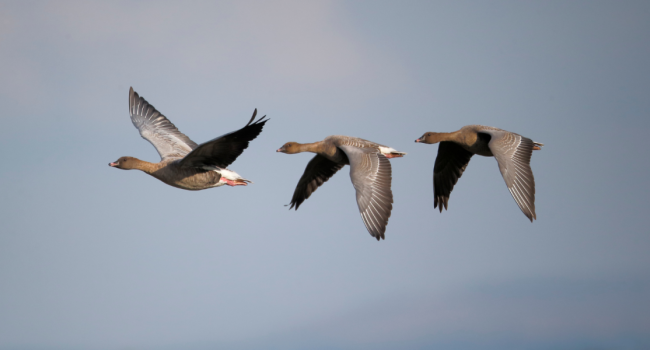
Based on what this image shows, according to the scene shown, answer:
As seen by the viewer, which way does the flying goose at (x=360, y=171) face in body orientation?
to the viewer's left

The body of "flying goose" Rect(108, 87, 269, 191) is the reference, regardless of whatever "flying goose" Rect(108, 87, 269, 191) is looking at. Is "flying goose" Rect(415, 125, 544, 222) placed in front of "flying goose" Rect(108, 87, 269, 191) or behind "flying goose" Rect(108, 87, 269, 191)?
behind

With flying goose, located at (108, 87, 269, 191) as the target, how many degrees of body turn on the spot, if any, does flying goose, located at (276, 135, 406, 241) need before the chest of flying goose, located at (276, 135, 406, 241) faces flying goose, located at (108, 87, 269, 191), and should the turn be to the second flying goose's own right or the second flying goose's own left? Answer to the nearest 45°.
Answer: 0° — it already faces it

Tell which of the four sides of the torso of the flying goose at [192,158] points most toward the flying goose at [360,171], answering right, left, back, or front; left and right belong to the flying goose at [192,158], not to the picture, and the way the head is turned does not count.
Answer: back

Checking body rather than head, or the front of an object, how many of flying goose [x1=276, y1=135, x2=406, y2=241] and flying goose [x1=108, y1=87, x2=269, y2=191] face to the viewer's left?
2

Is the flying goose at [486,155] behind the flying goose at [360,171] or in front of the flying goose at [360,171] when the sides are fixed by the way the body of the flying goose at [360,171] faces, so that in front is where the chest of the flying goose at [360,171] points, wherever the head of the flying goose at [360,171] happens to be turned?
behind

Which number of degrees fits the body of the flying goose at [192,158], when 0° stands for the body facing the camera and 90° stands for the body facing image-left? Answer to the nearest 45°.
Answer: approximately 90°
